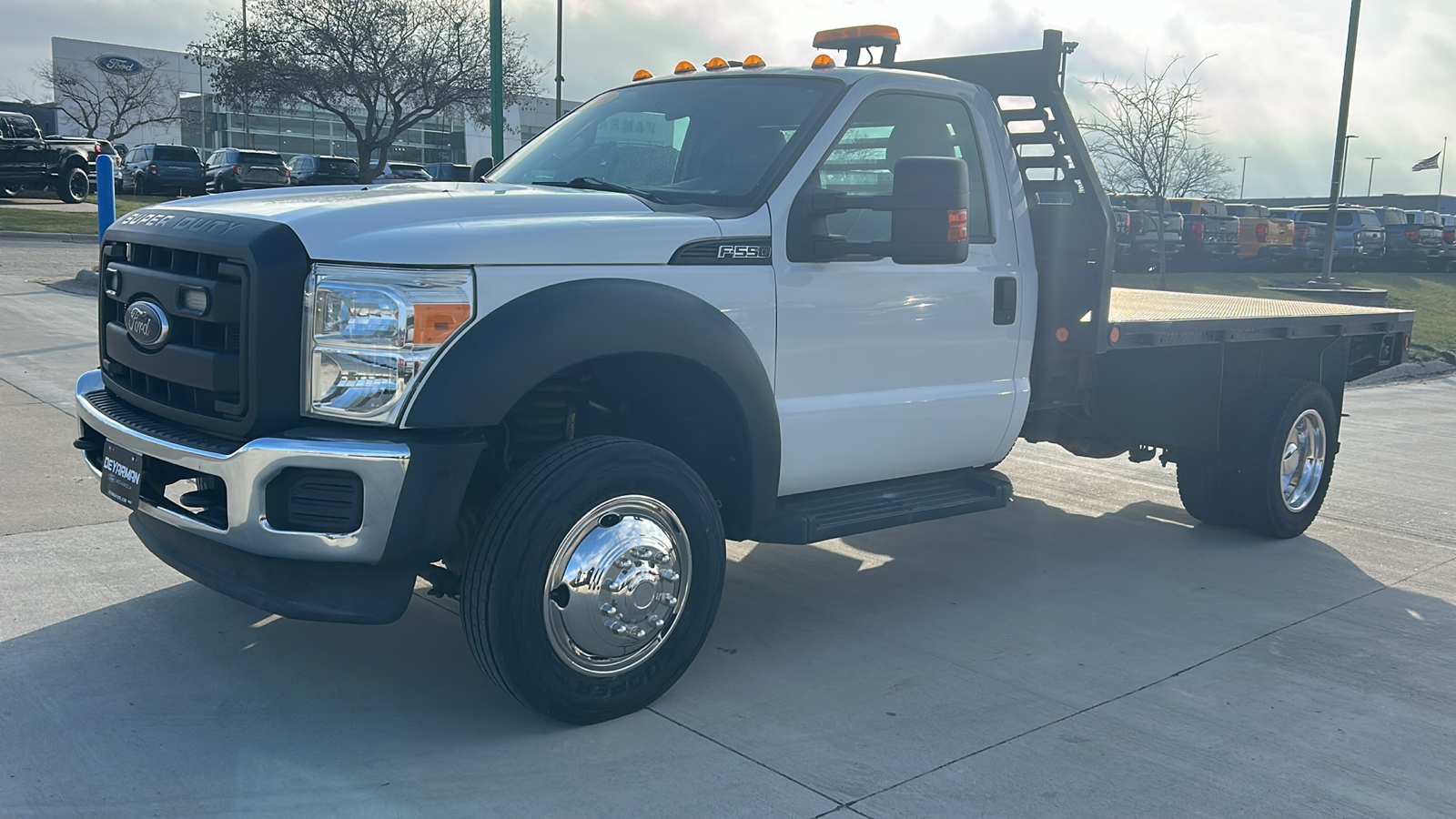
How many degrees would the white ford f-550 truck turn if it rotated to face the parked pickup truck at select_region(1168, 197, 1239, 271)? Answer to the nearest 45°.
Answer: approximately 135° to its right

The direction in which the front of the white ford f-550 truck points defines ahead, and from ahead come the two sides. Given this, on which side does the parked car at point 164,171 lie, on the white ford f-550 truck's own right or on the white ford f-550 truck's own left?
on the white ford f-550 truck's own right

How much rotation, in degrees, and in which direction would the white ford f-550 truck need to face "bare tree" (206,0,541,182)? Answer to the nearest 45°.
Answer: approximately 135° to its right

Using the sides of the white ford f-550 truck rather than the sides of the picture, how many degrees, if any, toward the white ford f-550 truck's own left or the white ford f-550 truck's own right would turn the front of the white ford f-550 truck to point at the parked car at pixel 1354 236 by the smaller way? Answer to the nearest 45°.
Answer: approximately 180°

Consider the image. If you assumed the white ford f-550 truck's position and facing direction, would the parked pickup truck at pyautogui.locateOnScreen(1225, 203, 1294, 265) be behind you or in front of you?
behind

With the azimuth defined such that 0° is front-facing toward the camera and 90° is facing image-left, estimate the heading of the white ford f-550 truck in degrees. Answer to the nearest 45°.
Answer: approximately 45°

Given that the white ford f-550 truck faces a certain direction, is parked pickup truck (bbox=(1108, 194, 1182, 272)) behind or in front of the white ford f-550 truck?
behind

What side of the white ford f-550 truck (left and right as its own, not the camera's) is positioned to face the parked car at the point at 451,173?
right

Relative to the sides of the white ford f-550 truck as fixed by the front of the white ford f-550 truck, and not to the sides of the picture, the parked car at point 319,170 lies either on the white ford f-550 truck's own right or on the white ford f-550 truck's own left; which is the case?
on the white ford f-550 truck's own right

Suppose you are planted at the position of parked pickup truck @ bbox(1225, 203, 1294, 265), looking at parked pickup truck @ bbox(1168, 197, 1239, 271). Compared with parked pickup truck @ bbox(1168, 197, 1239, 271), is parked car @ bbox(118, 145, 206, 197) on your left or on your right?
right

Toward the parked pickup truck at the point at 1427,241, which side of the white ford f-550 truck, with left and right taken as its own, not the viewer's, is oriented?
back
